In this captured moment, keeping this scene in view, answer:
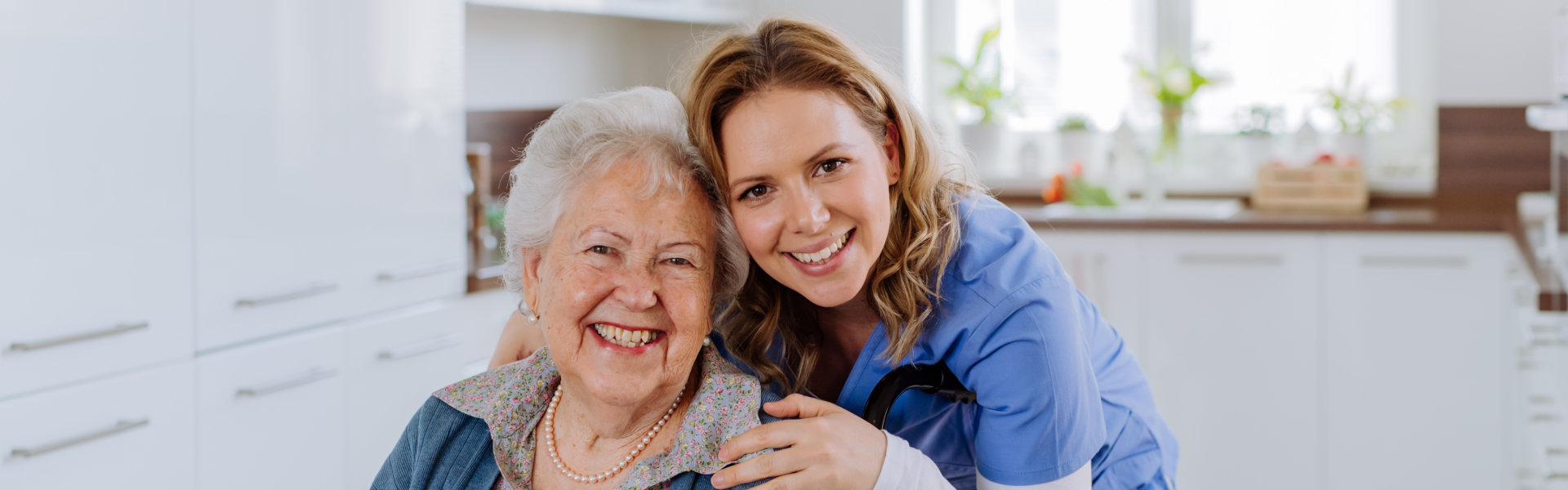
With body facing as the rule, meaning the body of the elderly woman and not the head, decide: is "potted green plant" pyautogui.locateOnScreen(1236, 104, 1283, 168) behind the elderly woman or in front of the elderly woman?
behind

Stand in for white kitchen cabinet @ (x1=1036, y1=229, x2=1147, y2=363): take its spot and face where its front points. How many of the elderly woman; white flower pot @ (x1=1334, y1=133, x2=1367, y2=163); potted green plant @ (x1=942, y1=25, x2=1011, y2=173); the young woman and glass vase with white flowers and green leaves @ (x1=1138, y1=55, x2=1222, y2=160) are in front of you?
2

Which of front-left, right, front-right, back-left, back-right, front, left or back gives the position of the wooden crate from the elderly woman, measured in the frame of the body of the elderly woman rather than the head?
back-left

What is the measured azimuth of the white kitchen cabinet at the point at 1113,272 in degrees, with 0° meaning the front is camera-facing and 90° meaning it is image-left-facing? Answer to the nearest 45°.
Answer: approximately 0°

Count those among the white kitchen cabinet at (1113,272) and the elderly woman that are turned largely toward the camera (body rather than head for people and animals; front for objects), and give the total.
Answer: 2

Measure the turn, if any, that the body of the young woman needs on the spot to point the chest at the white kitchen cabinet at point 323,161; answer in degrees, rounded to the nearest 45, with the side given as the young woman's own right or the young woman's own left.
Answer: approximately 90° to the young woman's own right

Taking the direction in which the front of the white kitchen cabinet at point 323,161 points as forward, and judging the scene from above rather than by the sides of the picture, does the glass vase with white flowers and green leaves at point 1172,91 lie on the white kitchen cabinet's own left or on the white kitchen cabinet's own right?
on the white kitchen cabinet's own left

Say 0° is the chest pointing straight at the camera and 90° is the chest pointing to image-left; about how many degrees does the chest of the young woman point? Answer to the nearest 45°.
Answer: approximately 45°

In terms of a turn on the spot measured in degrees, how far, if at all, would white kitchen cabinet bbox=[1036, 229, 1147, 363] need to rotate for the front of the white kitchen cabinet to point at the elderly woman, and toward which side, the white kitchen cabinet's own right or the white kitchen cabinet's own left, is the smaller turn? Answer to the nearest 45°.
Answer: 0° — it already faces them

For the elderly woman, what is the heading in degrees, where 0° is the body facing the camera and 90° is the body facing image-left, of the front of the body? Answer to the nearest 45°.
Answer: approximately 0°
